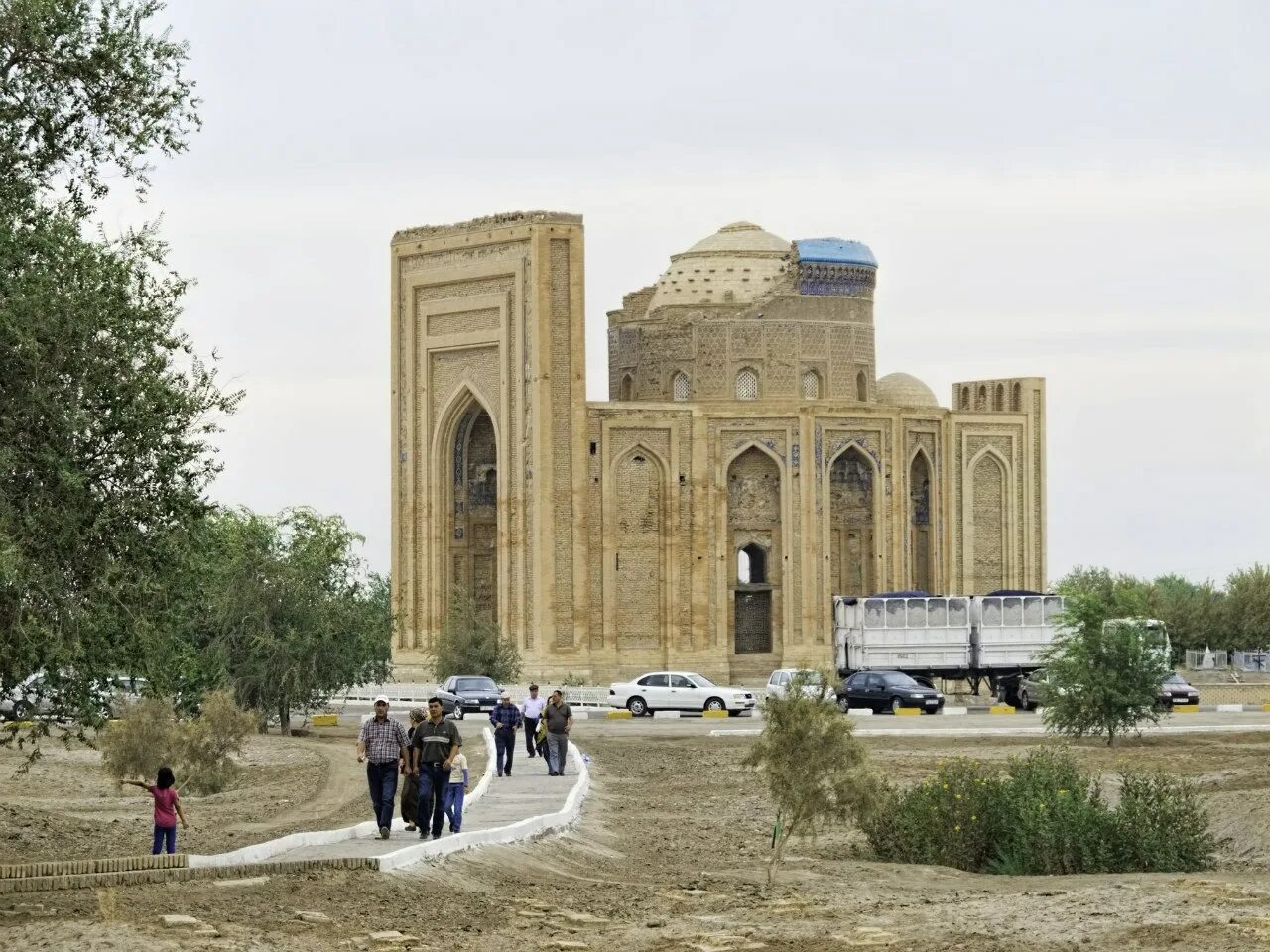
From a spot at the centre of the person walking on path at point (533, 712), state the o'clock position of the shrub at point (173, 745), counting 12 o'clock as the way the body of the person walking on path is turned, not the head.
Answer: The shrub is roughly at 1 o'clock from the person walking on path.

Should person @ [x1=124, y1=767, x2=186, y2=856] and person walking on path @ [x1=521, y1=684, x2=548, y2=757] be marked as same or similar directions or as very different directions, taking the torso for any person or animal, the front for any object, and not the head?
very different directions

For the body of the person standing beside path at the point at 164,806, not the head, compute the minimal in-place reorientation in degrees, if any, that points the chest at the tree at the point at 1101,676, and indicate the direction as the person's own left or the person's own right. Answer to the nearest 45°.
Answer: approximately 45° to the person's own right

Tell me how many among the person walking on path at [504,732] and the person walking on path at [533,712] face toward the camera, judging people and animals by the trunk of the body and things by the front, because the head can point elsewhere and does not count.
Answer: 2

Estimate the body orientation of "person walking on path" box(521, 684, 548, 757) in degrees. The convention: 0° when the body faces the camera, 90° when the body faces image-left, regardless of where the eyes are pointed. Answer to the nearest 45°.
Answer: approximately 0°

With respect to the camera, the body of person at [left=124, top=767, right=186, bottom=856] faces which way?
away from the camera

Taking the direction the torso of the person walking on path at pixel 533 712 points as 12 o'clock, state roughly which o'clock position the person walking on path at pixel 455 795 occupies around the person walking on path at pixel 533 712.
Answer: the person walking on path at pixel 455 795 is roughly at 12 o'clock from the person walking on path at pixel 533 712.

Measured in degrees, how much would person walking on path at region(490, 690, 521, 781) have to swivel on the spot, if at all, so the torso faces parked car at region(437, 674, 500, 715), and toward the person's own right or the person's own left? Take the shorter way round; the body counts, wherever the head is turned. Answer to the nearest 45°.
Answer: approximately 180°

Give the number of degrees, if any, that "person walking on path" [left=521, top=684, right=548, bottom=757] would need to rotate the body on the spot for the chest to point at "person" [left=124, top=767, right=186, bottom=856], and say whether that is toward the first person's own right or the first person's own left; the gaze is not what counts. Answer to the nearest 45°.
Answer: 0° — they already face them
